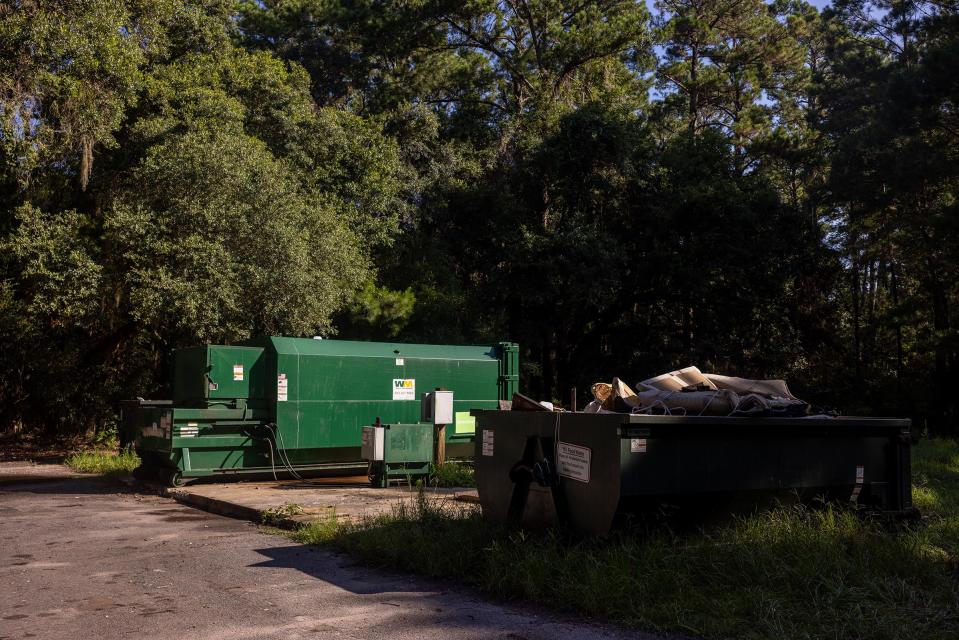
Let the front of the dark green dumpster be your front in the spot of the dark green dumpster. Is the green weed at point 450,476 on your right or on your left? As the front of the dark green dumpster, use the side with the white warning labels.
on your right

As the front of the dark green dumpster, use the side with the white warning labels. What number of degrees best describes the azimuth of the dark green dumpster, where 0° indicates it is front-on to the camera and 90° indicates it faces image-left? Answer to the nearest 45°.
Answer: approximately 45°
